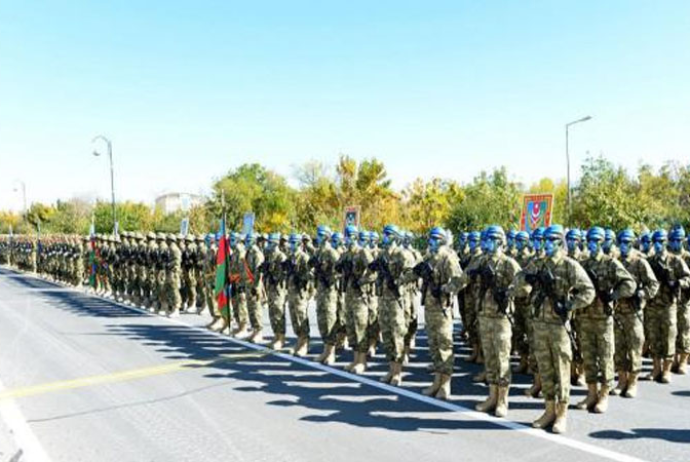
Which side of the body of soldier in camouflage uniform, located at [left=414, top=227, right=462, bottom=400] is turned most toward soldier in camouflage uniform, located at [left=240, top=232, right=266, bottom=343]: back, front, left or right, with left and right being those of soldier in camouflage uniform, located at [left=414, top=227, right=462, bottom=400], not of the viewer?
right

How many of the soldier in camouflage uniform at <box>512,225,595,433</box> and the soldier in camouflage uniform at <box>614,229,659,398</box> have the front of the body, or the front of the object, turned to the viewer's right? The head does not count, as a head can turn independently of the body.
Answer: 0

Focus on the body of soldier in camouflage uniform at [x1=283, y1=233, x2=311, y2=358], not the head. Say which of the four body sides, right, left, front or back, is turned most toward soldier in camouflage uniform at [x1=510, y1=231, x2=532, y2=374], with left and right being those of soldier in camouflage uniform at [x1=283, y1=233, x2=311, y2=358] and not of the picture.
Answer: left

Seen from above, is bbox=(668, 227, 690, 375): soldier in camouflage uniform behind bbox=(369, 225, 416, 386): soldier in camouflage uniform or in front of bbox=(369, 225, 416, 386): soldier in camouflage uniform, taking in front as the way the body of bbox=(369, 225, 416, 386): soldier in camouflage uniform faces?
behind

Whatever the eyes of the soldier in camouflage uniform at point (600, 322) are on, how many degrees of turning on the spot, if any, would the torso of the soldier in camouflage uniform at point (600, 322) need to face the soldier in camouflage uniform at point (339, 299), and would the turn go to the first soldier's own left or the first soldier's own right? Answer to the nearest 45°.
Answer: approximately 90° to the first soldier's own right

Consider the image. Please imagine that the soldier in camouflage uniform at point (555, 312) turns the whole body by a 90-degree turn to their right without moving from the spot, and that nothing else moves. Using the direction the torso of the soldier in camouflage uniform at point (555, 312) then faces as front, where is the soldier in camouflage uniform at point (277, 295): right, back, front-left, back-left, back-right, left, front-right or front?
front

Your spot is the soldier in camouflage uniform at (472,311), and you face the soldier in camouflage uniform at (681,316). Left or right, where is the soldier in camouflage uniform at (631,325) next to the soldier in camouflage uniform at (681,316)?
right

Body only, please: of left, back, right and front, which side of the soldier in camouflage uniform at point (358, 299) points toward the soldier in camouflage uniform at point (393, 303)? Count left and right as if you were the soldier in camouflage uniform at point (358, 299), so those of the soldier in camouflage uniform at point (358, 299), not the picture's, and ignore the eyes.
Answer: left
